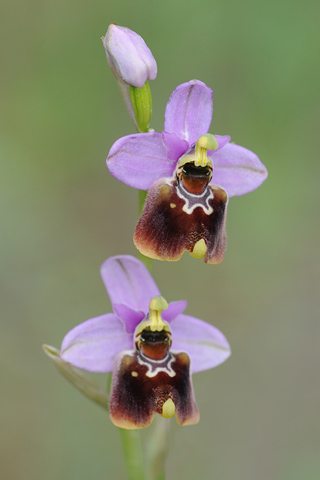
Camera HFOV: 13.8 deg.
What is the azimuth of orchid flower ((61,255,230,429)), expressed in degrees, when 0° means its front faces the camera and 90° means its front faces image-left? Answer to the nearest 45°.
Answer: approximately 0°
